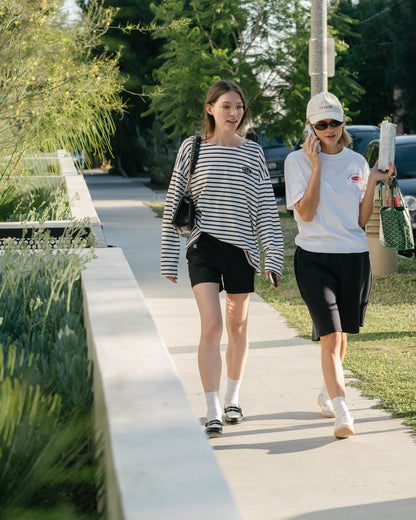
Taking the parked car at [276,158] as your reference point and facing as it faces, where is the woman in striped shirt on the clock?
The woman in striped shirt is roughly at 12 o'clock from the parked car.

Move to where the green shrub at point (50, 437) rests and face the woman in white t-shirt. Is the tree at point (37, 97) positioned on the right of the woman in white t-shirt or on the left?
left

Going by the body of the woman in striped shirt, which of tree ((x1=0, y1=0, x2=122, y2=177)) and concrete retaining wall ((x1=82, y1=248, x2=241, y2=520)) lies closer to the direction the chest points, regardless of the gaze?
the concrete retaining wall

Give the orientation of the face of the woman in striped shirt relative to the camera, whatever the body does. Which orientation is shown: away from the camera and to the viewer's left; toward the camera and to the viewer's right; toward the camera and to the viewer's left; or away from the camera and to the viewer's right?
toward the camera and to the viewer's right

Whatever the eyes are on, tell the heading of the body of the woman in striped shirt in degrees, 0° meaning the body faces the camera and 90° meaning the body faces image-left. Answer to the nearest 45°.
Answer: approximately 0°

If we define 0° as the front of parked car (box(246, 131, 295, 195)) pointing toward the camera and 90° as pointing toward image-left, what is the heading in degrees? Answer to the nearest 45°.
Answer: approximately 0°

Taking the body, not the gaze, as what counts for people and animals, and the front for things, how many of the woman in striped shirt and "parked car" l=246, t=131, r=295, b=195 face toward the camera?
2

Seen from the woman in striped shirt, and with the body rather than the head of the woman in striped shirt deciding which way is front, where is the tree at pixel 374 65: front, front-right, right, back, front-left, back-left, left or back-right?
back

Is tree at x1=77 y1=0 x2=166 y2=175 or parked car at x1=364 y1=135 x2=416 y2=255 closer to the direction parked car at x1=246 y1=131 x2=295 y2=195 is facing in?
the parked car
